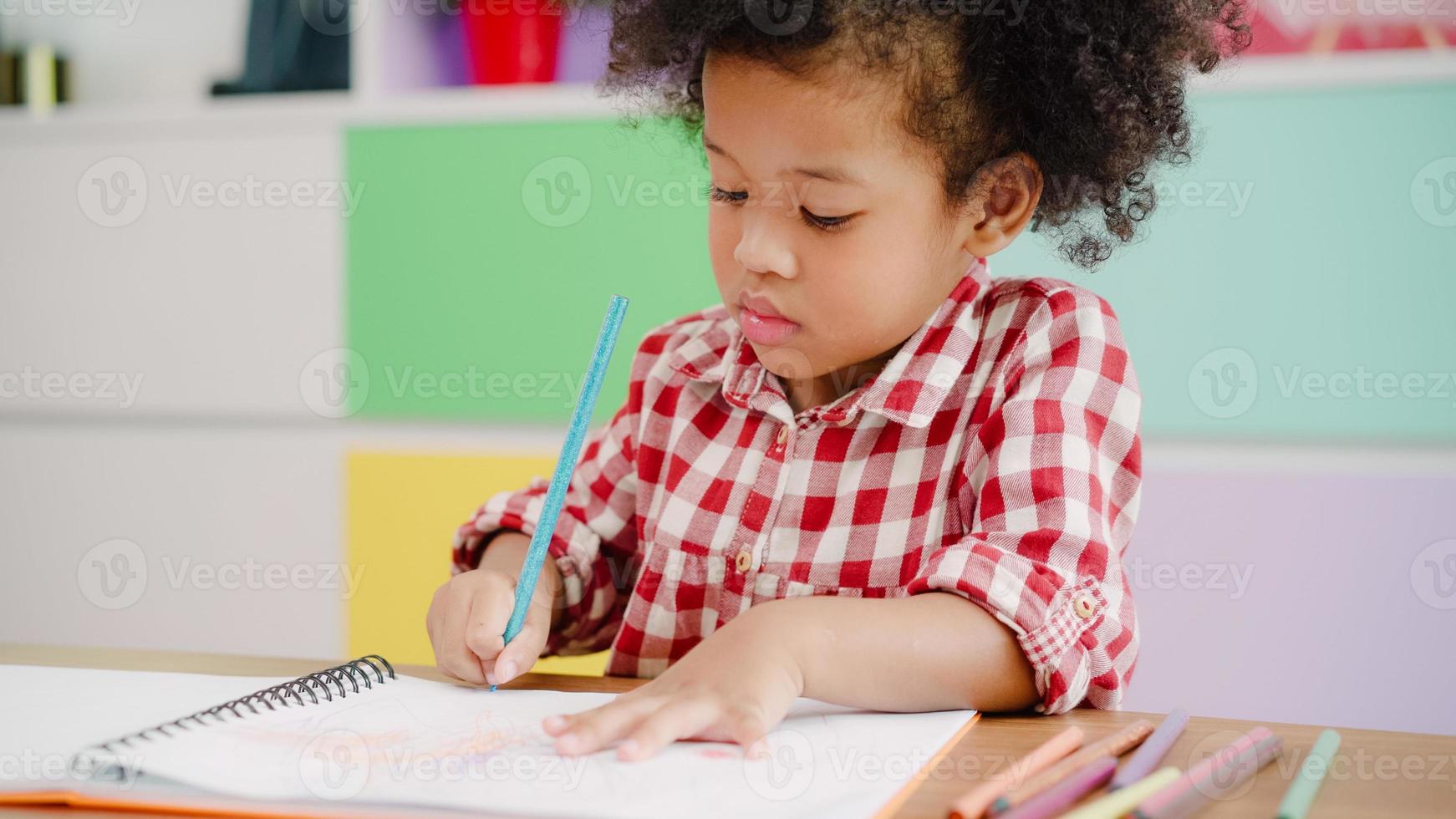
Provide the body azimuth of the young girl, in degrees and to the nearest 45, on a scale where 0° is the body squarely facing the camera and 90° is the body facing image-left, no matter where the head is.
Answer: approximately 45°

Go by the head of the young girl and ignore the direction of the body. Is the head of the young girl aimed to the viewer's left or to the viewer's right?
to the viewer's left

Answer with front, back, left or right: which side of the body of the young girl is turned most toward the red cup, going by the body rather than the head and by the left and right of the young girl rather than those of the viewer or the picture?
right

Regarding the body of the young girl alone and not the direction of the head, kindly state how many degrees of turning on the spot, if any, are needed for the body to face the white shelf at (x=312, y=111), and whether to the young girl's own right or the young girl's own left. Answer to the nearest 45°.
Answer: approximately 90° to the young girl's own right
